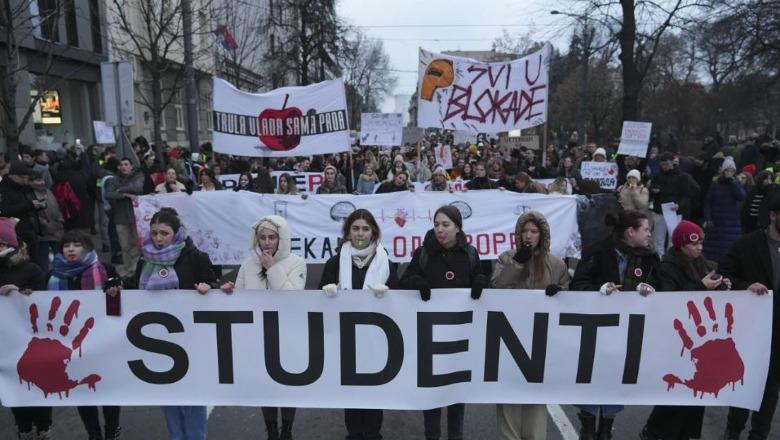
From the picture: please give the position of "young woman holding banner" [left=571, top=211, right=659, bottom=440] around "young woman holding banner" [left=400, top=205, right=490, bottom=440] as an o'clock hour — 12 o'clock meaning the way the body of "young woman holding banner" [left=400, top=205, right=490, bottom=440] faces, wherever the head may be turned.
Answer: "young woman holding banner" [left=571, top=211, right=659, bottom=440] is roughly at 9 o'clock from "young woman holding banner" [left=400, top=205, right=490, bottom=440].

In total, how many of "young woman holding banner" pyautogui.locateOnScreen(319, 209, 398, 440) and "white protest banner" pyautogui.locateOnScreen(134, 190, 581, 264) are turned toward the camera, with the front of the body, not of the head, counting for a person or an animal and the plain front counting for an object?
2

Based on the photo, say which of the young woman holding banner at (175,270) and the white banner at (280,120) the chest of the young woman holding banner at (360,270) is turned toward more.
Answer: the young woman holding banner

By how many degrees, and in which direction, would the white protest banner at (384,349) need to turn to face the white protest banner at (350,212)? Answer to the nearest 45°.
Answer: approximately 180°

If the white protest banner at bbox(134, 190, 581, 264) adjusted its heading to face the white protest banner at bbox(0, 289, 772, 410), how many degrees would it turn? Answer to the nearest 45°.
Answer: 0° — it already faces it

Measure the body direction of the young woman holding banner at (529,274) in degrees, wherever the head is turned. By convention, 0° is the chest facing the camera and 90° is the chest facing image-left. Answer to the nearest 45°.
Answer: approximately 0°

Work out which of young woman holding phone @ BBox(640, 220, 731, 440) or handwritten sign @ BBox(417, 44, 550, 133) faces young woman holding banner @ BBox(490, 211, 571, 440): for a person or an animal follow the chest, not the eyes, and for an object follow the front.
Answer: the handwritten sign
